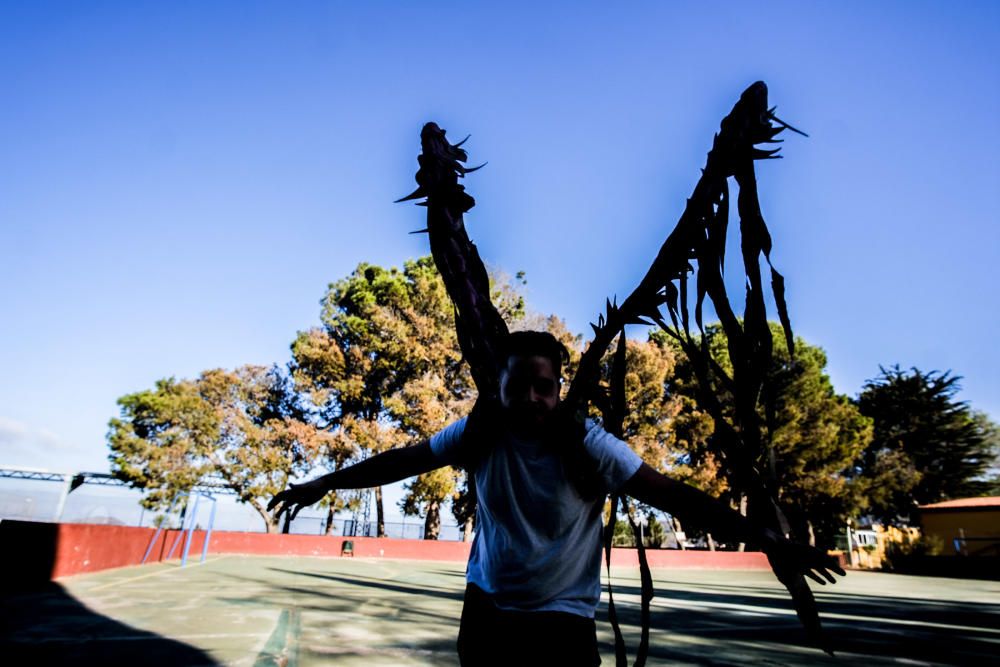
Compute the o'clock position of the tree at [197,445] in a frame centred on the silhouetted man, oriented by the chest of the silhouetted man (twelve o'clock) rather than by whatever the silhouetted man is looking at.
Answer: The tree is roughly at 5 o'clock from the silhouetted man.

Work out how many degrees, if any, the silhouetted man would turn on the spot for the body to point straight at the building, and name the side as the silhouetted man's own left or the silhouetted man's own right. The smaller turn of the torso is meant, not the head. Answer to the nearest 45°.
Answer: approximately 135° to the silhouetted man's own left

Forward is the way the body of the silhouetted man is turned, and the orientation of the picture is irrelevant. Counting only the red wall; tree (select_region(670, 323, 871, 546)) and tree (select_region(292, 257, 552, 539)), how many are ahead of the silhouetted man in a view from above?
0

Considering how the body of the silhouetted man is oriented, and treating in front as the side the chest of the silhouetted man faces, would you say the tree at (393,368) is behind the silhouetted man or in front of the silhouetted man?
behind

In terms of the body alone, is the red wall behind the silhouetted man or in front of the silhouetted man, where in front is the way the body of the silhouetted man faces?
behind

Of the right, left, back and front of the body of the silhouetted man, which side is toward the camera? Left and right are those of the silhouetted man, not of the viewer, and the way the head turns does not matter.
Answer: front

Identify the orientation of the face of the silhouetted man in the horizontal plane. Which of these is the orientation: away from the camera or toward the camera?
toward the camera
